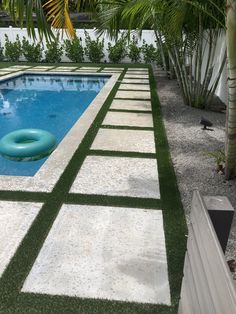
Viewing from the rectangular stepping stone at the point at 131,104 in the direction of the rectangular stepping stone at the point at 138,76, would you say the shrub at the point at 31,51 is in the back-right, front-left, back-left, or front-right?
front-left

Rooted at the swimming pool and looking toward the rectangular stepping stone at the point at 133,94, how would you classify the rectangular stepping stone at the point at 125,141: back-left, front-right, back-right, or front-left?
front-right
